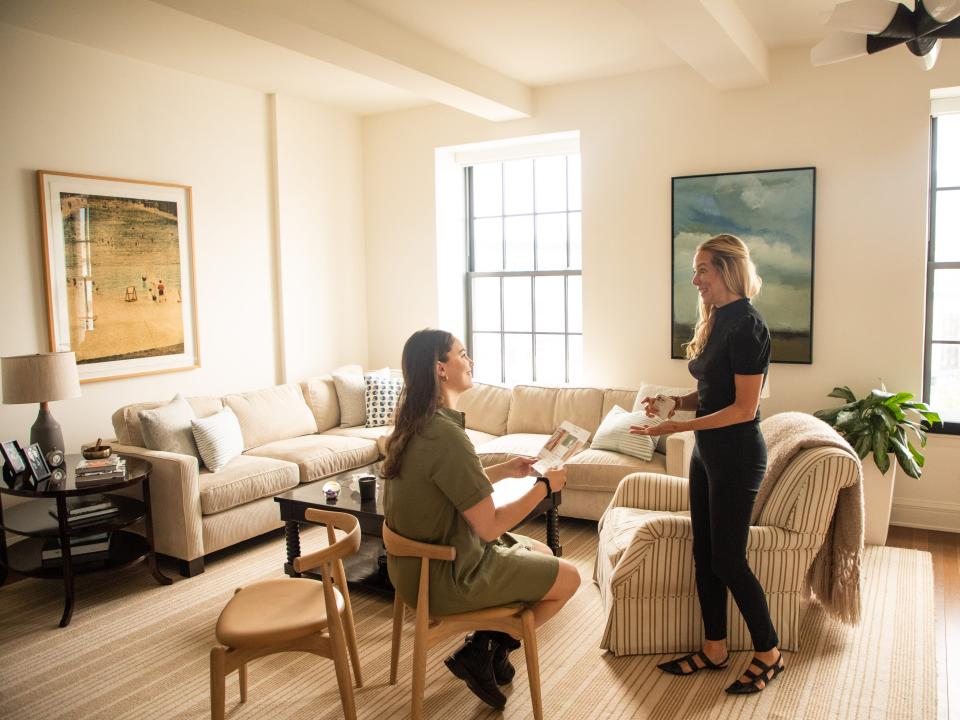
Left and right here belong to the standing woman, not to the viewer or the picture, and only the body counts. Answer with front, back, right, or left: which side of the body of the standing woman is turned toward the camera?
left

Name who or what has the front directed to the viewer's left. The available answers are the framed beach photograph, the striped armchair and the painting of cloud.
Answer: the striped armchair

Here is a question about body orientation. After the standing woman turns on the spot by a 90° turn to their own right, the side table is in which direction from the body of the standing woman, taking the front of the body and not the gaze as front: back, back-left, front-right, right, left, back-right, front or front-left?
left

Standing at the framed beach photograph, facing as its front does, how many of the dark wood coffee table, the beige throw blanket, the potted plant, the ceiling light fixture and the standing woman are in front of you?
5

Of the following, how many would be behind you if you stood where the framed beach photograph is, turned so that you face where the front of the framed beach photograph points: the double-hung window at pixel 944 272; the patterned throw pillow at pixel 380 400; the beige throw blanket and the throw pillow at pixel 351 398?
0

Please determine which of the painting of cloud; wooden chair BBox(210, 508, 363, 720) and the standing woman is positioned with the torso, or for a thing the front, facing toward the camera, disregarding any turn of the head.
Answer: the painting of cloud

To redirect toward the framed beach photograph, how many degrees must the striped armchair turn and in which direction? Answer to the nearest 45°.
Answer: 0° — it already faces it

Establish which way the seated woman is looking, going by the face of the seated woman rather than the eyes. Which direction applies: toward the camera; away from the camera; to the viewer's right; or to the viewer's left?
to the viewer's right

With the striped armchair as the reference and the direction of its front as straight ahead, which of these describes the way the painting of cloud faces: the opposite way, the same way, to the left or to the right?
to the left

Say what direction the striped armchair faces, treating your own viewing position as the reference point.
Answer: facing to the left of the viewer

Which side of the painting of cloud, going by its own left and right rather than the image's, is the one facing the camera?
front

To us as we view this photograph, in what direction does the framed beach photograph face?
facing the viewer and to the right of the viewer

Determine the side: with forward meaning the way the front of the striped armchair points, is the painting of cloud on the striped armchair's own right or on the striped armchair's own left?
on the striped armchair's own right

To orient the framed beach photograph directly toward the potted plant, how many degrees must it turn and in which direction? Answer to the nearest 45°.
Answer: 0° — it already faces it

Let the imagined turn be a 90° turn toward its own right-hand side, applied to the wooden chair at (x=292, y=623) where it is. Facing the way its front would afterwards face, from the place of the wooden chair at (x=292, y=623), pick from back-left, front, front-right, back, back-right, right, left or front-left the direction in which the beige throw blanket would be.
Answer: right

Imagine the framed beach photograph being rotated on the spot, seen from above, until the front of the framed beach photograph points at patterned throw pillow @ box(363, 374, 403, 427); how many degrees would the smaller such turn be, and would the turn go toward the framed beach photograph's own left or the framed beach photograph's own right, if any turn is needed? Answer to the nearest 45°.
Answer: approximately 45° to the framed beach photograph's own left
